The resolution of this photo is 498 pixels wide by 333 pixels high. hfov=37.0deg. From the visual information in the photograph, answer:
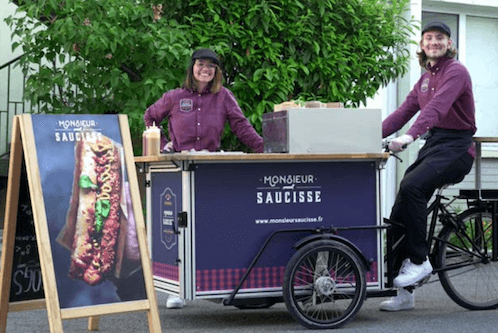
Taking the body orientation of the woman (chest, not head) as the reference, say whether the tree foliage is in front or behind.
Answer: behind

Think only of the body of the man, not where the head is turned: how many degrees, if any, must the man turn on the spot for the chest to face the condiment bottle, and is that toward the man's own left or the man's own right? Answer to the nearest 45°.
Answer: approximately 45° to the man's own right

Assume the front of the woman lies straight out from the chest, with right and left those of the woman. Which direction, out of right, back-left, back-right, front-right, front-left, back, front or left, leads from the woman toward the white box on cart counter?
front-left

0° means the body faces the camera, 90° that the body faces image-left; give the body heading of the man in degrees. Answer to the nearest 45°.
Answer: approximately 45°

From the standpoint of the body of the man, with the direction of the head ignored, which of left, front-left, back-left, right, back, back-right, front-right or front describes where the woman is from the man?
front-right

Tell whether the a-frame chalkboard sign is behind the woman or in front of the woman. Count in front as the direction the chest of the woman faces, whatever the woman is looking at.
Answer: in front

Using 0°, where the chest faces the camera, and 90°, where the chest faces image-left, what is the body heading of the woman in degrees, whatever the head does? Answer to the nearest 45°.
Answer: approximately 0°

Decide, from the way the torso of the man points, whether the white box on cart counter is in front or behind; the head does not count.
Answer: in front
